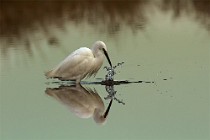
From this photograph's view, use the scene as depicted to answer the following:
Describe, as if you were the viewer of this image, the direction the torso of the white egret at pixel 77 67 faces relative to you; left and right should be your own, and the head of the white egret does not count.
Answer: facing to the right of the viewer

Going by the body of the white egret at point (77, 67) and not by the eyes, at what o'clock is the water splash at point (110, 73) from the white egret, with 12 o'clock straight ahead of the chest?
The water splash is roughly at 12 o'clock from the white egret.
